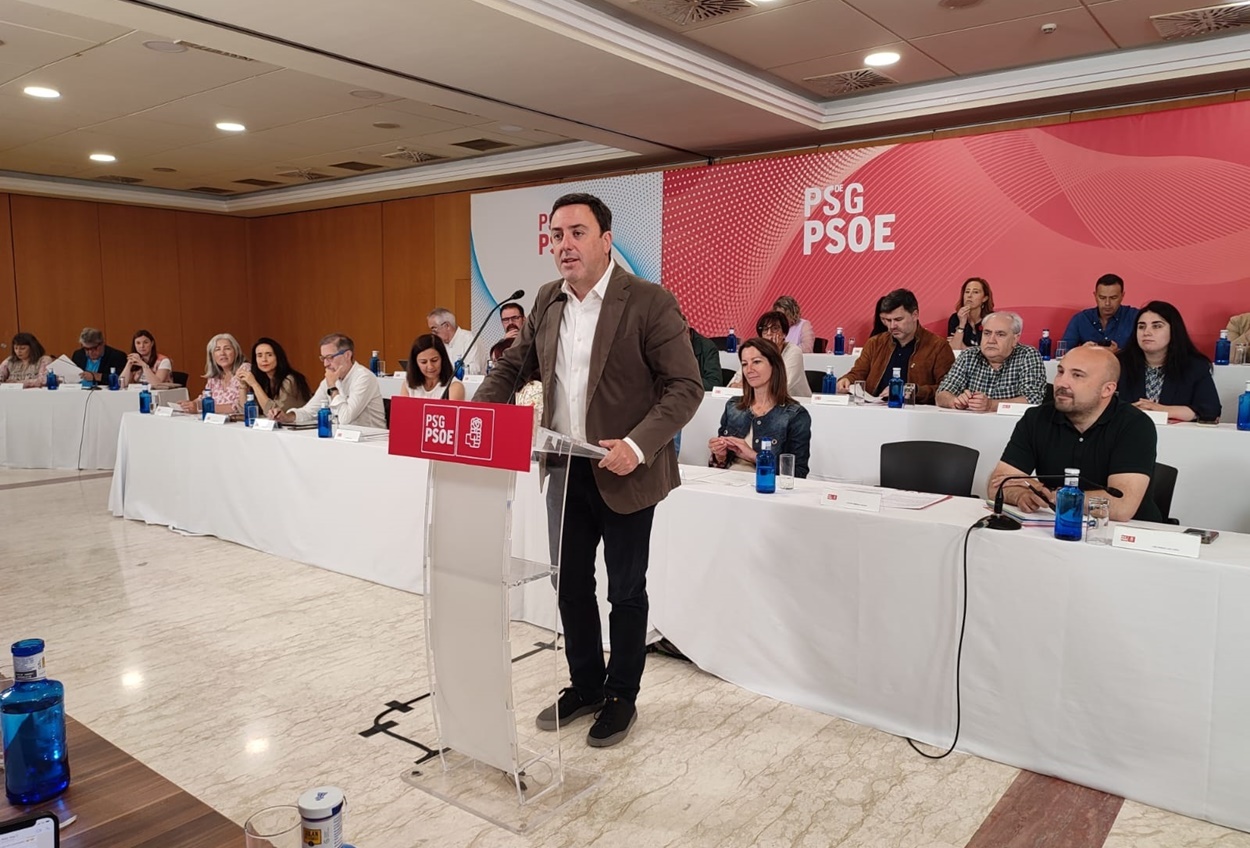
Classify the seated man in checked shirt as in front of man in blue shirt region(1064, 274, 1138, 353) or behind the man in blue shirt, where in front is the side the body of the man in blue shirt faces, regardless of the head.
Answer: in front

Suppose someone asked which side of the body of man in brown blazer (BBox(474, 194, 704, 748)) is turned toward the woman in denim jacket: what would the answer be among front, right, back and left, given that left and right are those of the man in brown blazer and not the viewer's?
back

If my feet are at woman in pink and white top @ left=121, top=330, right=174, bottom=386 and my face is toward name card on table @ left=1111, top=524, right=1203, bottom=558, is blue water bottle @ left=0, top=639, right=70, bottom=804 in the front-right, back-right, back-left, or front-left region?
front-right

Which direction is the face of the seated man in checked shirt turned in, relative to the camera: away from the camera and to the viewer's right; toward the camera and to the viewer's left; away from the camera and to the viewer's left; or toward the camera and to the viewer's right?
toward the camera and to the viewer's left

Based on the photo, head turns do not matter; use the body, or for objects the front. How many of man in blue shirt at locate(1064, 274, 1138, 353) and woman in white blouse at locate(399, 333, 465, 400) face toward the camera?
2

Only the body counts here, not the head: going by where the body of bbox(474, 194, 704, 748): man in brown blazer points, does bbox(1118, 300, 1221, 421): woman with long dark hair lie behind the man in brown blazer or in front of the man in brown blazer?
behind

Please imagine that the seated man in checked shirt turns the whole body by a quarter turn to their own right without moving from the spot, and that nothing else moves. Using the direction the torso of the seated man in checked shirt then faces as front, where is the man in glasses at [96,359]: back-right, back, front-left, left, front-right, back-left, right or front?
front-left

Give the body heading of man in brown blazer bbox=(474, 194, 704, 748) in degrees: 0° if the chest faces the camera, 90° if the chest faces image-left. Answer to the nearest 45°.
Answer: approximately 45°

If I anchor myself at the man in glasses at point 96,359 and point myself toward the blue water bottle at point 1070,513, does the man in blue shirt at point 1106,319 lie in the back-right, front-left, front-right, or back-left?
front-left

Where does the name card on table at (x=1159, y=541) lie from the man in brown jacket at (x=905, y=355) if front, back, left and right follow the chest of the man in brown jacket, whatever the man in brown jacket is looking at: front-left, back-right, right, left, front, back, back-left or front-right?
front-left

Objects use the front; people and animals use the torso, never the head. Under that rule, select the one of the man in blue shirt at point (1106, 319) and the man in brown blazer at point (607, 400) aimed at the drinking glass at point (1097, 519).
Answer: the man in blue shirt

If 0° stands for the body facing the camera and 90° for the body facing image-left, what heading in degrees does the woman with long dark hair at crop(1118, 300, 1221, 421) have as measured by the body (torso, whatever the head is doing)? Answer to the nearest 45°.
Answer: approximately 45°

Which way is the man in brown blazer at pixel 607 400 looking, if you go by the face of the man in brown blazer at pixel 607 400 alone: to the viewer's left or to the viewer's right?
to the viewer's left

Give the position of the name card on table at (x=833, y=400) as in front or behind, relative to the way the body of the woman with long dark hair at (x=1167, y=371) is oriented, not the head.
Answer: in front

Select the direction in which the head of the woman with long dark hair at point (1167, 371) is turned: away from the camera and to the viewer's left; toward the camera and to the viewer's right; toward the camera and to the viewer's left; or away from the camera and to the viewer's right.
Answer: toward the camera and to the viewer's left

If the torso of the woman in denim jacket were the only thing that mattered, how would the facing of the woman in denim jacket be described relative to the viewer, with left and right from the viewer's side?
facing the viewer and to the left of the viewer

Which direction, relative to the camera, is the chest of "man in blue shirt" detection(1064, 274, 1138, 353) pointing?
toward the camera
